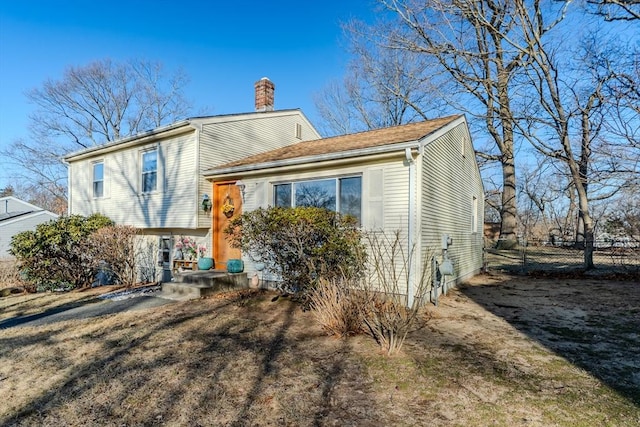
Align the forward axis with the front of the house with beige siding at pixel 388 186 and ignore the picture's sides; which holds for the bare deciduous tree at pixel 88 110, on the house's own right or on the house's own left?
on the house's own right

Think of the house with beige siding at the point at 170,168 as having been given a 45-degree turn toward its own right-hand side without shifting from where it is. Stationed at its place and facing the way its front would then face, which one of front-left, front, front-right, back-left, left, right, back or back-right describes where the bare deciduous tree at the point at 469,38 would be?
back

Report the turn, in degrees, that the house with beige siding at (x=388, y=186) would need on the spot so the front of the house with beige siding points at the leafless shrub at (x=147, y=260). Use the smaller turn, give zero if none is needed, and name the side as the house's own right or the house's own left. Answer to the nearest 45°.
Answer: approximately 90° to the house's own right

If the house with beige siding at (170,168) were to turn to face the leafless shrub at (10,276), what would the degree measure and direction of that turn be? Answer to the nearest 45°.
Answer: approximately 45° to its right

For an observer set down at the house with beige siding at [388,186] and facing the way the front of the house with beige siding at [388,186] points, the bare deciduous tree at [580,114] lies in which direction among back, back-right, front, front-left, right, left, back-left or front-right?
back

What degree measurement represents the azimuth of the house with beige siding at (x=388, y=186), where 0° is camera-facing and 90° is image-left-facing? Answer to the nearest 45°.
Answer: approximately 45°

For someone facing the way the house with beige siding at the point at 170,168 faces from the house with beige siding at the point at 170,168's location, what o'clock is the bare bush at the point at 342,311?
The bare bush is roughly at 10 o'clock from the house with beige siding.

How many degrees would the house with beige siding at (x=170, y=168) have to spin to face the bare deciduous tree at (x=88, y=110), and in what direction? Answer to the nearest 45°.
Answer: approximately 135° to its right

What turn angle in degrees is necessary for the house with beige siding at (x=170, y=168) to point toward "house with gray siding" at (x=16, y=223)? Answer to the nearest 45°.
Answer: approximately 90° to its right

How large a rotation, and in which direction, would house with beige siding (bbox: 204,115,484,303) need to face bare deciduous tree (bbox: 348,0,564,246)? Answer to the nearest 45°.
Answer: approximately 180°
